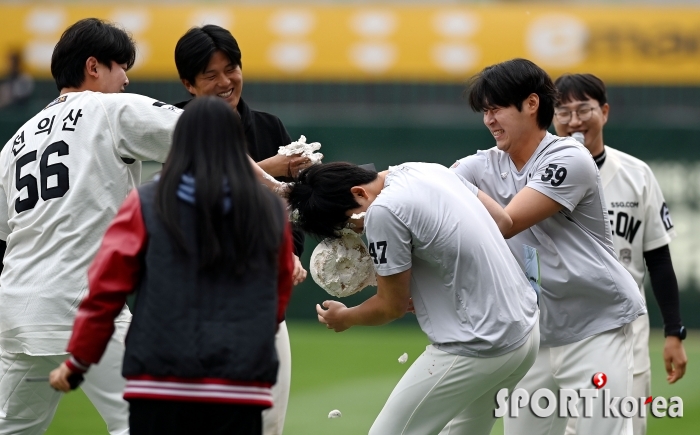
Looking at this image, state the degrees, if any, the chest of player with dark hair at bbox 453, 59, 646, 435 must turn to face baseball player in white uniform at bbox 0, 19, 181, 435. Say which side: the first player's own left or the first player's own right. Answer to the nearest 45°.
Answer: approximately 45° to the first player's own right

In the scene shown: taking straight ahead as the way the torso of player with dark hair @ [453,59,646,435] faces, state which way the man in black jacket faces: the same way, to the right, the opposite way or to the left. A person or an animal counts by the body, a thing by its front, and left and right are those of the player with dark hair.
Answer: to the left

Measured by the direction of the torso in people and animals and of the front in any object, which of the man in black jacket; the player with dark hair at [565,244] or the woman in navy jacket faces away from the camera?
the woman in navy jacket

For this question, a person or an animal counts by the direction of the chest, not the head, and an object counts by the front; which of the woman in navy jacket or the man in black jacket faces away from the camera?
the woman in navy jacket

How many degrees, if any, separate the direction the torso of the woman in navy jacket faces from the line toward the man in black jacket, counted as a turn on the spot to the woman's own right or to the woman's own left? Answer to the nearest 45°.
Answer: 0° — they already face them

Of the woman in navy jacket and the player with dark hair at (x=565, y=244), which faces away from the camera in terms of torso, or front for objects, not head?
the woman in navy jacket

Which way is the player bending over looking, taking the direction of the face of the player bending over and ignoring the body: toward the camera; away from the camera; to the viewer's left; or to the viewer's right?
to the viewer's left

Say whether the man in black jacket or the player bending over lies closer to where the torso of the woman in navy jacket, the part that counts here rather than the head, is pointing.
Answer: the man in black jacket

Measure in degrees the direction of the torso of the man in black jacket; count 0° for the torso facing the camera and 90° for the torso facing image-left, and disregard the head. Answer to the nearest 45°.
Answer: approximately 315°

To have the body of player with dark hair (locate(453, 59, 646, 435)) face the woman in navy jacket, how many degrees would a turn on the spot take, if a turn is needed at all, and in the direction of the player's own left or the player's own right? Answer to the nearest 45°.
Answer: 0° — they already face them

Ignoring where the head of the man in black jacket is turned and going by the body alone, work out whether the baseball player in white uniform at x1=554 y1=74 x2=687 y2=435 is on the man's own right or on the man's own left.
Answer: on the man's own left

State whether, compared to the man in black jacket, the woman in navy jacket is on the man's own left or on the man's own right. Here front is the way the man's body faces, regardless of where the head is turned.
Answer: on the man's own right

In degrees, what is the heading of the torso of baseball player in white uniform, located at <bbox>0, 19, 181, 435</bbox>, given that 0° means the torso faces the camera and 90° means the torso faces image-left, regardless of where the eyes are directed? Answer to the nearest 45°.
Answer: approximately 225°

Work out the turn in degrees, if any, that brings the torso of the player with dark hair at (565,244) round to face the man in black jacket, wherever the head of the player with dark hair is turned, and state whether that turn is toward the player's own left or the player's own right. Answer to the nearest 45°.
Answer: approximately 45° to the player's own right

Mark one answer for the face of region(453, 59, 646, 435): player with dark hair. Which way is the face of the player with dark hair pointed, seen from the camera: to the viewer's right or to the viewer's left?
to the viewer's left

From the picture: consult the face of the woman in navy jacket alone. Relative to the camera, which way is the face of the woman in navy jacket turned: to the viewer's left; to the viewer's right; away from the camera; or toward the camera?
away from the camera

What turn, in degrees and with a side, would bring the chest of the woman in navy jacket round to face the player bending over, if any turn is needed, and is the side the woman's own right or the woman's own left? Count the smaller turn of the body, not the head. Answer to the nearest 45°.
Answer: approximately 45° to the woman's own right

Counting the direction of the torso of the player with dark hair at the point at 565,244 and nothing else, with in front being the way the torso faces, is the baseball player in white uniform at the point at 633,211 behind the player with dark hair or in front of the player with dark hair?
behind

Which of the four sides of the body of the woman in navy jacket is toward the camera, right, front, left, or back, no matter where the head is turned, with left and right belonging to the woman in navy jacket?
back

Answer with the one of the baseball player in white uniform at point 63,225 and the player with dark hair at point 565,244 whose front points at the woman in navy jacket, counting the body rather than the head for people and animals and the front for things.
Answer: the player with dark hair
